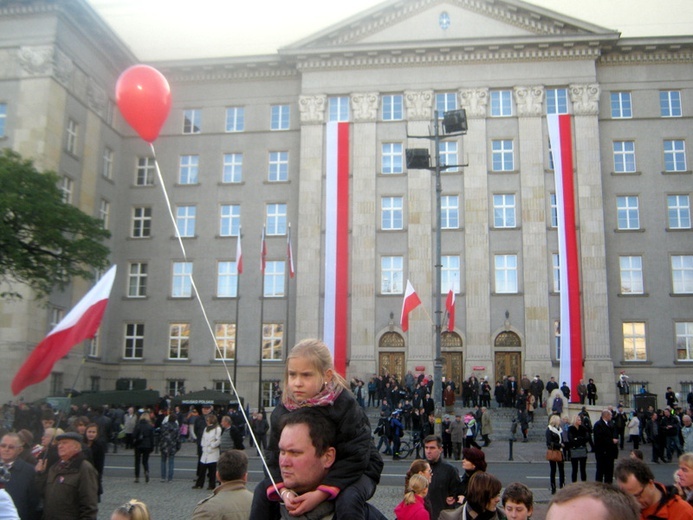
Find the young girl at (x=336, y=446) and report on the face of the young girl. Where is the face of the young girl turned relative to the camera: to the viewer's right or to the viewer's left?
to the viewer's left

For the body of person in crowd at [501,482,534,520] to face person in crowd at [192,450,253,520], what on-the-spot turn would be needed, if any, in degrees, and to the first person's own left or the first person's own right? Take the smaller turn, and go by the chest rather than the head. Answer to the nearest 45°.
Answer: approximately 90° to the first person's own right

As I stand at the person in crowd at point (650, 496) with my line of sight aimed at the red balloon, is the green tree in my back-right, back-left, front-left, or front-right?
front-right

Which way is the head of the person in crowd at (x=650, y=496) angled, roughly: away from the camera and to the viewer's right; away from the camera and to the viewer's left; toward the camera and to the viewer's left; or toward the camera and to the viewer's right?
toward the camera and to the viewer's left

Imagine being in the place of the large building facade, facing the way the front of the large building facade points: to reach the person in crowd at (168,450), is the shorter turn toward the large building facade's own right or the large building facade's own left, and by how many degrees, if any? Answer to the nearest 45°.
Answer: approximately 45° to the large building facade's own right

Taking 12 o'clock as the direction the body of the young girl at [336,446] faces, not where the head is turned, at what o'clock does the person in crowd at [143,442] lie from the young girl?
The person in crowd is roughly at 4 o'clock from the young girl.

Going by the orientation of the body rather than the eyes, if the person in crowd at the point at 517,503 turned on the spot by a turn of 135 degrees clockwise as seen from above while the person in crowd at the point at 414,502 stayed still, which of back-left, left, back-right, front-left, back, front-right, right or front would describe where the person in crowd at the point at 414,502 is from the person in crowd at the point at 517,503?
front

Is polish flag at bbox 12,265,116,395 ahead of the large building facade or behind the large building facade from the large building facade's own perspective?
ahead

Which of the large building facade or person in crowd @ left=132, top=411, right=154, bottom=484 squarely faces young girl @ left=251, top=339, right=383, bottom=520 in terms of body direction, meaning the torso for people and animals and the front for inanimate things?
the large building facade

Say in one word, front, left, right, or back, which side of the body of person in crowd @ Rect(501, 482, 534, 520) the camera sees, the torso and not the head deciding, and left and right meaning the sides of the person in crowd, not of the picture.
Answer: front

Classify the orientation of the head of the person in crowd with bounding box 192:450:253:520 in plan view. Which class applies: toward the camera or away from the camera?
away from the camera

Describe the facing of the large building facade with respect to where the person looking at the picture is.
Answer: facing the viewer
